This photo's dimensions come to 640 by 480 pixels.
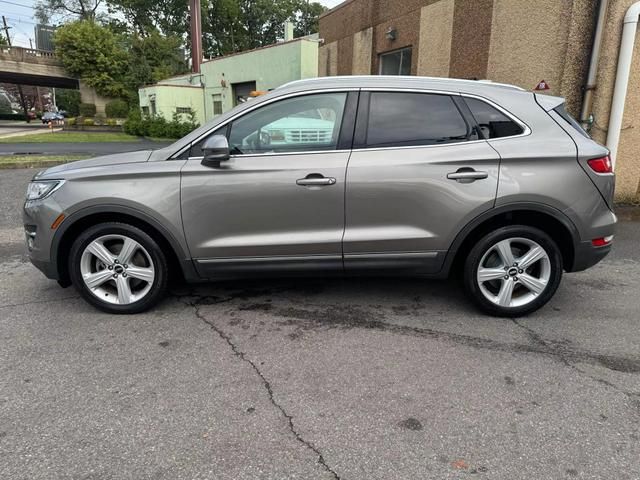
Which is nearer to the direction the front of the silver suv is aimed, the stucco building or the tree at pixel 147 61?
the tree

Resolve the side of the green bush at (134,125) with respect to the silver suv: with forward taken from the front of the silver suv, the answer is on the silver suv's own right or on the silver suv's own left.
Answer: on the silver suv's own right

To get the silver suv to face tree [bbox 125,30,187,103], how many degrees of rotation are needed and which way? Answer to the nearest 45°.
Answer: approximately 90° to its right

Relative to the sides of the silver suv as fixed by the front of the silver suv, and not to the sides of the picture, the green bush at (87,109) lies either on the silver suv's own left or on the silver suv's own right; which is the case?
on the silver suv's own right

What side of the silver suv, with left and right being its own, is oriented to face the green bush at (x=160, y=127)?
right

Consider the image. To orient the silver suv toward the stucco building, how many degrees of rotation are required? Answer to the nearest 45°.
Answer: approximately 135° to its right

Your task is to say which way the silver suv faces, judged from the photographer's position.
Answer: facing to the left of the viewer

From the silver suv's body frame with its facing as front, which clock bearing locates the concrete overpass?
The concrete overpass is roughly at 2 o'clock from the silver suv.

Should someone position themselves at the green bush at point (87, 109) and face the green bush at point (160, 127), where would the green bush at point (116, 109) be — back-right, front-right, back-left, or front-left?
front-left

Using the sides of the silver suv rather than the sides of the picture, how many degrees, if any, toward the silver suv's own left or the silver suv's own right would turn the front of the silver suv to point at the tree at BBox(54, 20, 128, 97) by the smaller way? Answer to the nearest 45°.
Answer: approximately 45° to the silver suv's own right

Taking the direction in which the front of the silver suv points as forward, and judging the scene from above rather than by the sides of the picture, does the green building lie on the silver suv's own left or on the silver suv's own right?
on the silver suv's own right

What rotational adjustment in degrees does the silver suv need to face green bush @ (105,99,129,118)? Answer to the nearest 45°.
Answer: approximately 45° to its right
